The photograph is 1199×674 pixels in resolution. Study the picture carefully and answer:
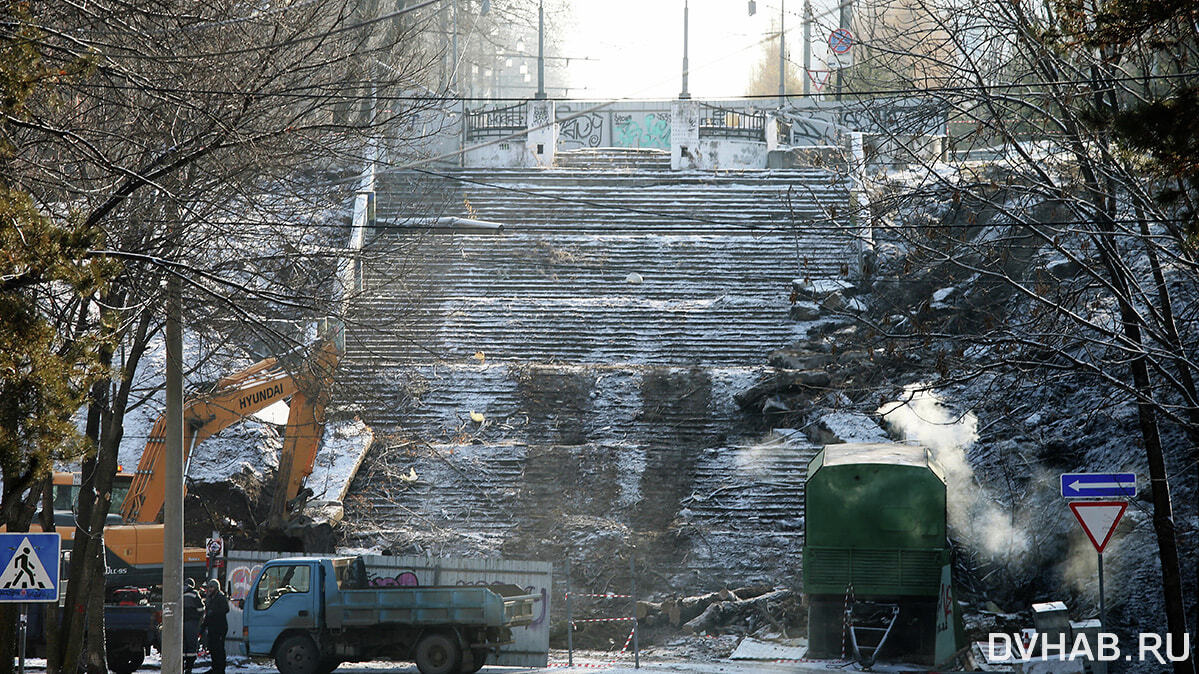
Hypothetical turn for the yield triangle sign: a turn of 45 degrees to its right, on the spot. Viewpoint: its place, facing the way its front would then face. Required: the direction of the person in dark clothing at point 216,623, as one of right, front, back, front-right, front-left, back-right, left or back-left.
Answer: front-right

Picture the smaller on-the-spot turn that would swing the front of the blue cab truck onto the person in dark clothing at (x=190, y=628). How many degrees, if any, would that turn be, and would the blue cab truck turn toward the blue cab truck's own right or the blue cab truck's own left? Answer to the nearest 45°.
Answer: approximately 45° to the blue cab truck's own right

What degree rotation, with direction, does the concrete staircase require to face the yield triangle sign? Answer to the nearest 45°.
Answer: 0° — it already faces it

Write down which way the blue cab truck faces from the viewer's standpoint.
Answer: facing to the left of the viewer

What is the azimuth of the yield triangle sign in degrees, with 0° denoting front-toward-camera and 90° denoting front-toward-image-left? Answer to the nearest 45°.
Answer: approximately 0°

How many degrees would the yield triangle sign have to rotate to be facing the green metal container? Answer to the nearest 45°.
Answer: approximately 135° to its right

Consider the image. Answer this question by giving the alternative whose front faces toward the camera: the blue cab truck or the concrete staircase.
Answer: the concrete staircase

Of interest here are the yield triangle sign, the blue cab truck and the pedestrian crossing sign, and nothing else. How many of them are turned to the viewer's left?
1

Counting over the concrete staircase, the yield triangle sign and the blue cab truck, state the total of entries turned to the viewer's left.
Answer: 1

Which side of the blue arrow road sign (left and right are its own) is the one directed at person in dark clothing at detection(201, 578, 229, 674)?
right

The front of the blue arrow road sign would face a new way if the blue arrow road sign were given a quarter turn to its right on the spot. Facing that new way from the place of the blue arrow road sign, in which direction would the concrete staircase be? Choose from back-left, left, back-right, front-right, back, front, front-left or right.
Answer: front-right

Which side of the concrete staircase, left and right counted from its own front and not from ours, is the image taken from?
front

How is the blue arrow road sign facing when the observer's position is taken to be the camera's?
facing the viewer

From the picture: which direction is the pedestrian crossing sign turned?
toward the camera

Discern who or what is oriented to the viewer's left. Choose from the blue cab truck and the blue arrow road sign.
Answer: the blue cab truck
